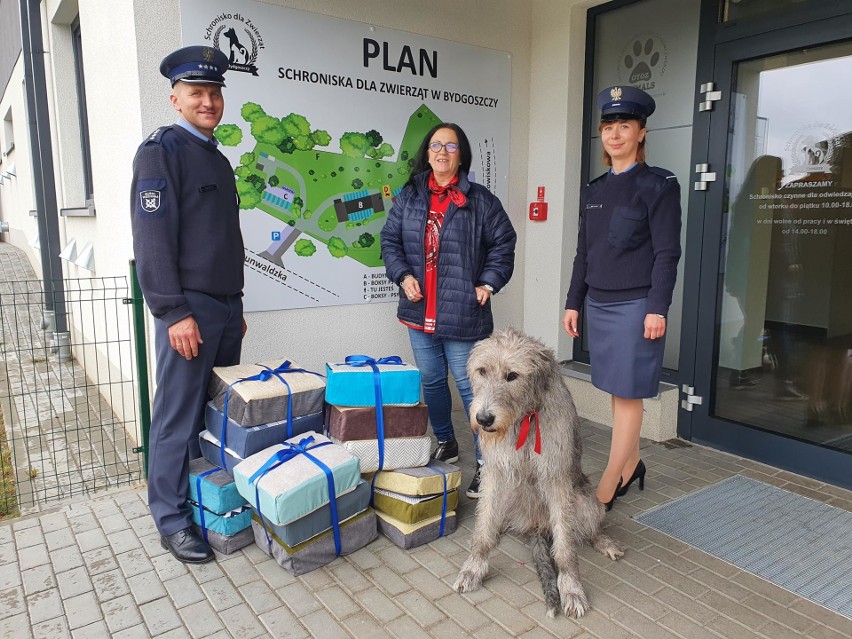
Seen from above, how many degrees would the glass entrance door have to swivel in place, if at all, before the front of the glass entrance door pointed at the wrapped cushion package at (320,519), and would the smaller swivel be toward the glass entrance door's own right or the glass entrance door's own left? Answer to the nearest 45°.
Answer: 0° — it already faces it

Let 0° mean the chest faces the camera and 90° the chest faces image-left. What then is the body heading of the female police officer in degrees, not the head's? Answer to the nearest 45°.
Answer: approximately 45°

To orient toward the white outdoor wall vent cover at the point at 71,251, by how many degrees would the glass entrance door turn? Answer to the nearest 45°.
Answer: approximately 45° to its right

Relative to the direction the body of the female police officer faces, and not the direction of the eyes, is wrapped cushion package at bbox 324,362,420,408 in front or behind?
in front

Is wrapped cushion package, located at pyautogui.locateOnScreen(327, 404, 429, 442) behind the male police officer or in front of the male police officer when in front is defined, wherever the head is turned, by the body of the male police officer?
in front

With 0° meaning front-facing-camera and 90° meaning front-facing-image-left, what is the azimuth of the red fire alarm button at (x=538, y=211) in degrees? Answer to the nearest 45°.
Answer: approximately 45°
